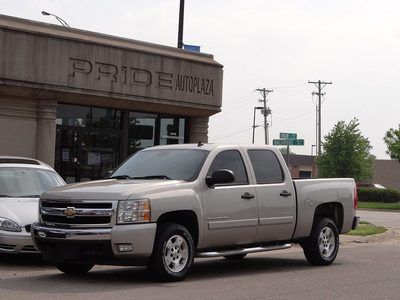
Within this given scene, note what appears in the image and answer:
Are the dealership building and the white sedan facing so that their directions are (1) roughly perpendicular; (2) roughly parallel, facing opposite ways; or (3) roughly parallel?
roughly parallel

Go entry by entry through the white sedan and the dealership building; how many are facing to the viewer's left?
0

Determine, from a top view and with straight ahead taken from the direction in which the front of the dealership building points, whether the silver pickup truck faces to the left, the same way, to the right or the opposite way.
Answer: to the right

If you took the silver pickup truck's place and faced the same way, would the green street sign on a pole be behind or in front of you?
behind

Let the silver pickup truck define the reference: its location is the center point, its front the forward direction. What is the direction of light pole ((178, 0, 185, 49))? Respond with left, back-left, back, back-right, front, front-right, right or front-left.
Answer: back-right

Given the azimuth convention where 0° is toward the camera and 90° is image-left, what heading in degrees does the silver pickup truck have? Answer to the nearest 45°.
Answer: approximately 45°

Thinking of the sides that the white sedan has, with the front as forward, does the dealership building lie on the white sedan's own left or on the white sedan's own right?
on the white sedan's own left

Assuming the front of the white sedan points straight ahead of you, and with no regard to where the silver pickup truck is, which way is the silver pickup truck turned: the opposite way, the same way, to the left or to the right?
to the right

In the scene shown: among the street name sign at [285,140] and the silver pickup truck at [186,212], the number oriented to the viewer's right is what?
0
